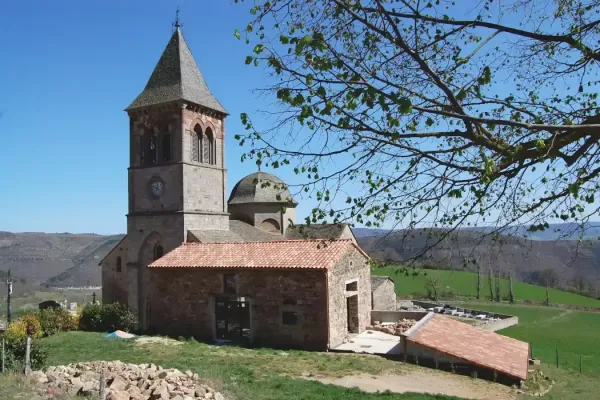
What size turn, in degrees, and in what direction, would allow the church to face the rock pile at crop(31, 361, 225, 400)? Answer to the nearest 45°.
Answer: approximately 45° to its left

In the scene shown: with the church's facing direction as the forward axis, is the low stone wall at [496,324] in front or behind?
behind

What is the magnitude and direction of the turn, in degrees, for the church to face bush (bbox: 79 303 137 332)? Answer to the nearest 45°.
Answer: approximately 45° to its right

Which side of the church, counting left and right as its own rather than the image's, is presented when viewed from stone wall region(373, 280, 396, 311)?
back

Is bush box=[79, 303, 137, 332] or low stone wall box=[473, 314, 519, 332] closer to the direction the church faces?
the bush

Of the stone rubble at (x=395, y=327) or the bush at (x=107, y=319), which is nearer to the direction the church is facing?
the bush

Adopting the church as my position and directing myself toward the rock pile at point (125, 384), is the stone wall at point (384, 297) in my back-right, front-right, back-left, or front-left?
back-left

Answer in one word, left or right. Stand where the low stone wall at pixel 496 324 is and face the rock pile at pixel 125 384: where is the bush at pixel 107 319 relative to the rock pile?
right

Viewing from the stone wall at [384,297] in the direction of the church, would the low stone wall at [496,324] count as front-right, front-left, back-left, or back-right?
back-left

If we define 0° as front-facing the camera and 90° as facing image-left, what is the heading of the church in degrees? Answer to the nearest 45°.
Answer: approximately 45°
